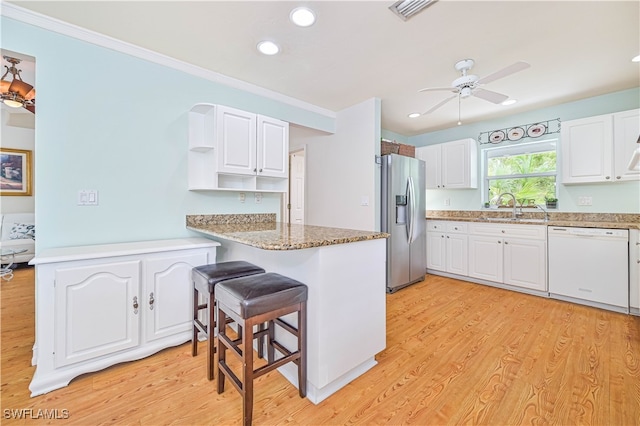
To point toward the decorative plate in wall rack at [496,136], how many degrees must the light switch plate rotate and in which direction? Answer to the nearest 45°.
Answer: approximately 90° to its left

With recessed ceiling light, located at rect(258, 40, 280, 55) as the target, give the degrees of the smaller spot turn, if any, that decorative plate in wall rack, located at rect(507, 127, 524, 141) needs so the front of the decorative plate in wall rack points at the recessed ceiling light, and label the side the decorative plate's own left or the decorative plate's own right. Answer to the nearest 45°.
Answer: approximately 45° to the decorative plate's own right

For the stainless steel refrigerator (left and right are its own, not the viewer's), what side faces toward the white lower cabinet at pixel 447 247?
left
